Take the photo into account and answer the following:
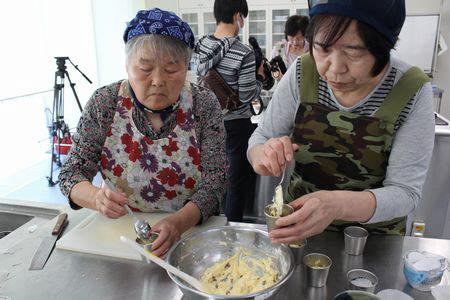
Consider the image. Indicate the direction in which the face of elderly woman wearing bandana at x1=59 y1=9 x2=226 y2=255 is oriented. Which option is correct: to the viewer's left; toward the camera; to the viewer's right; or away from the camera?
toward the camera

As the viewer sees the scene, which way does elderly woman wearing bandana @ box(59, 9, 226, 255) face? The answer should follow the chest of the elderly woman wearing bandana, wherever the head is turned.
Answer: toward the camera

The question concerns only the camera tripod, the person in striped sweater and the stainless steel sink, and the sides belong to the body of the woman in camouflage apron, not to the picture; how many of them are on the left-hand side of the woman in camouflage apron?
0

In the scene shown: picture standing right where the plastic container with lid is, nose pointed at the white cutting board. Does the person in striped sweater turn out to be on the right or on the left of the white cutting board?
right

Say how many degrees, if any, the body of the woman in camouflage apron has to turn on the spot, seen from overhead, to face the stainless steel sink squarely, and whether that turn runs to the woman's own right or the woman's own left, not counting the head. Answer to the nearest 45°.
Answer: approximately 45° to the woman's own right

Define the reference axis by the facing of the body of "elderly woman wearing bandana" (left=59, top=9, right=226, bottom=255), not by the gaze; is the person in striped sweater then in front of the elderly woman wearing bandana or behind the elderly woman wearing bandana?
behind

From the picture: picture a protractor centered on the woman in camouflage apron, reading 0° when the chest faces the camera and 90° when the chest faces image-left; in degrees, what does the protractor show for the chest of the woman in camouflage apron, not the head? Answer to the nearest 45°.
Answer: approximately 45°

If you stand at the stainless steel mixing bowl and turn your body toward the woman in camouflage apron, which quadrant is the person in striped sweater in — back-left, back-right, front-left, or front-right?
front-left
